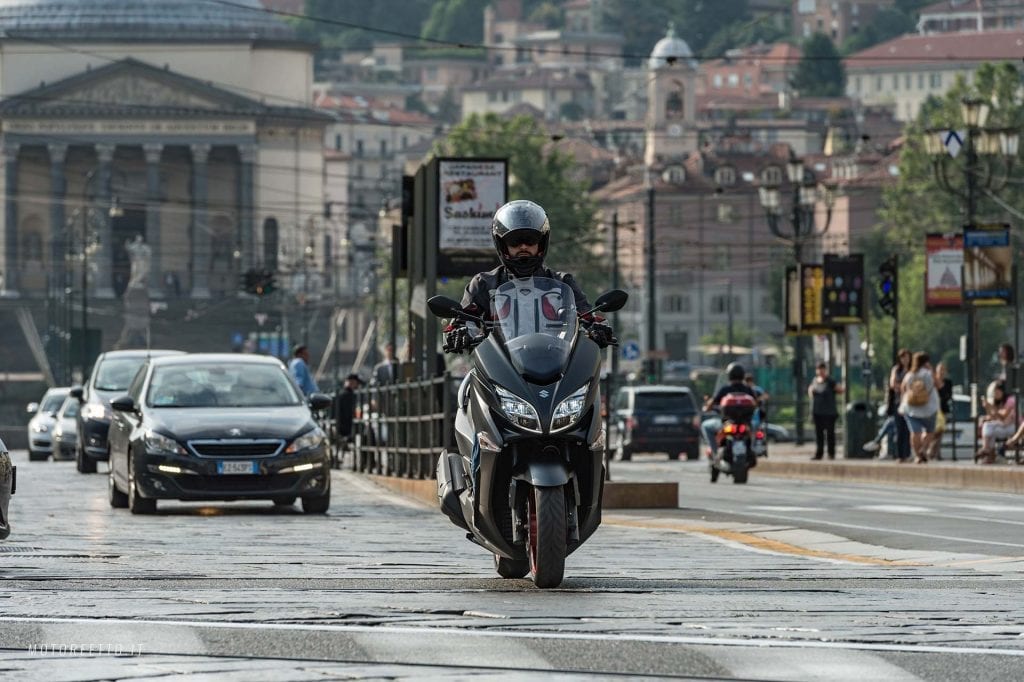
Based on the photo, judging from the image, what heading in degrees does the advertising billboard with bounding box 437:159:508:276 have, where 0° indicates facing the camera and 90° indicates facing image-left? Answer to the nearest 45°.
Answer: approximately 0°

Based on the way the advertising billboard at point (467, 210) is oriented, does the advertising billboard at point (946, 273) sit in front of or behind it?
behind

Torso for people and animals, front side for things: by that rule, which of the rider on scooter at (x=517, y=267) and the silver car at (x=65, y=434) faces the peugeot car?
the silver car

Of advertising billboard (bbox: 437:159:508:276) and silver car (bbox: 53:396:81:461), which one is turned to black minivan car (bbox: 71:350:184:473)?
the silver car

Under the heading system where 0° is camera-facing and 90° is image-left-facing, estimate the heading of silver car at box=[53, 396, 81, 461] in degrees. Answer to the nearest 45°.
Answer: approximately 0°

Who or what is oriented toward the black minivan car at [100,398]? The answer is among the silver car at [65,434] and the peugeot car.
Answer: the silver car
